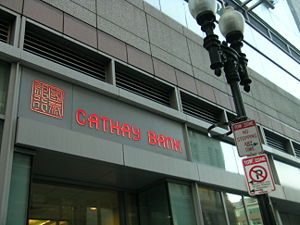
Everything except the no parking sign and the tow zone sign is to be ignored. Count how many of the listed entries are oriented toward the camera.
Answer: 2

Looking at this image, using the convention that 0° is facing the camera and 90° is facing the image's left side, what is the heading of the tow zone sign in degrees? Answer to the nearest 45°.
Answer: approximately 0°

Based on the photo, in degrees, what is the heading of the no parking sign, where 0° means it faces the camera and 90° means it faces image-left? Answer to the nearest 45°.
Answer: approximately 0°
